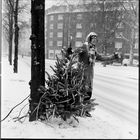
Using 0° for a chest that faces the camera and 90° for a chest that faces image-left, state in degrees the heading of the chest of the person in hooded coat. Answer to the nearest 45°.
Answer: approximately 315°

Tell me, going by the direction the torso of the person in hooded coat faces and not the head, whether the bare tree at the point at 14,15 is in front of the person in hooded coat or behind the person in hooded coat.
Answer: behind

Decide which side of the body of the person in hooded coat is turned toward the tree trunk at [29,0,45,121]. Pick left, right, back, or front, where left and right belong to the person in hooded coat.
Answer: right

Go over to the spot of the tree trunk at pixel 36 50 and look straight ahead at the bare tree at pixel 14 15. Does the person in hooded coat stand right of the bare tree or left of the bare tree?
right
